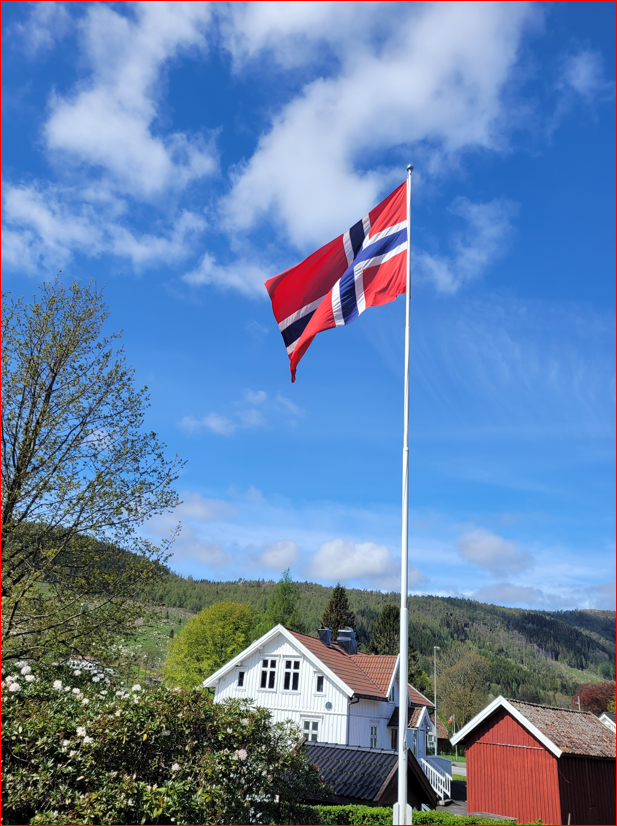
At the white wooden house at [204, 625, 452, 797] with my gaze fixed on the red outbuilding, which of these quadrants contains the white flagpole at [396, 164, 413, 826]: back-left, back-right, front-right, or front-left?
front-right

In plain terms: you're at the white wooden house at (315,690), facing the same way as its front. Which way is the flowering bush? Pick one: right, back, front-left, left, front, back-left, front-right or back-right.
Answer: right

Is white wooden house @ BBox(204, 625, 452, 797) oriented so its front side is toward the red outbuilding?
no

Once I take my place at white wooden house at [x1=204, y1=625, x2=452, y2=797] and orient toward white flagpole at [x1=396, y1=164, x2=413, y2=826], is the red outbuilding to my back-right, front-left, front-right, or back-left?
front-left
